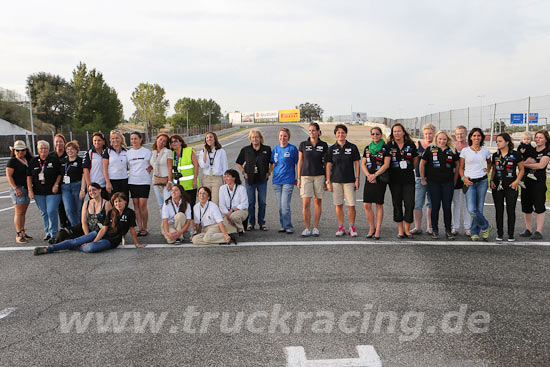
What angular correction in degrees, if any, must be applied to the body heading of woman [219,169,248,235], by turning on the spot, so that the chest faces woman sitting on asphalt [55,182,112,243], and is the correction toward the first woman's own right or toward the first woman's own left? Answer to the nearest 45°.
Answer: approximately 45° to the first woman's own right

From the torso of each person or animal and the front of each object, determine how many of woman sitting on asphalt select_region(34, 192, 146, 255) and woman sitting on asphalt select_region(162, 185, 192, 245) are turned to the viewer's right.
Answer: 0

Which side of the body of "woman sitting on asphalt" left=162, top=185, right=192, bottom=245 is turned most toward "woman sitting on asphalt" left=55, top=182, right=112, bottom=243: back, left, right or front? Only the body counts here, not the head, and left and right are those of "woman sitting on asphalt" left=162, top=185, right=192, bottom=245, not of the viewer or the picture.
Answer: right

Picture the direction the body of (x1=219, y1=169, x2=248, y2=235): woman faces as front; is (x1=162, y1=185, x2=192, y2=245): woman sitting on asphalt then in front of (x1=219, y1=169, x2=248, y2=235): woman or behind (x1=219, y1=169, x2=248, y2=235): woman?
in front

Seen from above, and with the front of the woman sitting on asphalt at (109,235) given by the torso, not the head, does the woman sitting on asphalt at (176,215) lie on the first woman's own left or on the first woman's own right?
on the first woman's own left

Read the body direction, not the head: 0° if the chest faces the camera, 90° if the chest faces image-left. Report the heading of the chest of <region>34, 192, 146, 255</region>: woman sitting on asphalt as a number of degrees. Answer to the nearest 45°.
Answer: approximately 45°

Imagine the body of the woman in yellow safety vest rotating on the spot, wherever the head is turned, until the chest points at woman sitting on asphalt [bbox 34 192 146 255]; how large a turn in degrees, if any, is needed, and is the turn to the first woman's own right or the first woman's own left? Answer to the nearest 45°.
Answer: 0° — they already face them
